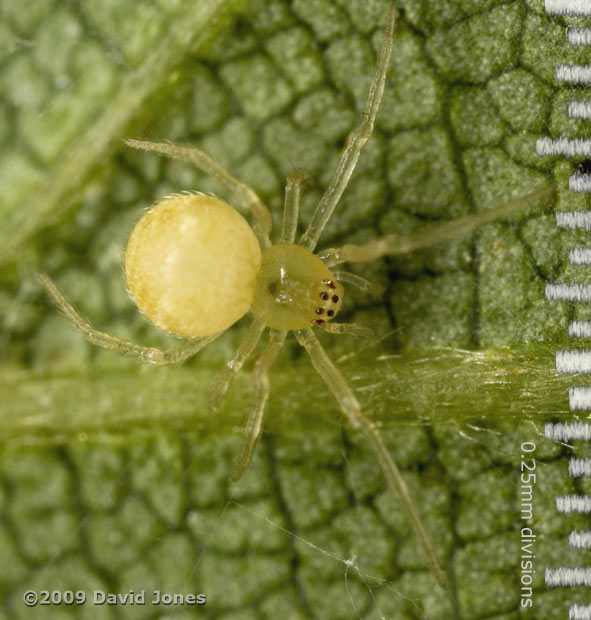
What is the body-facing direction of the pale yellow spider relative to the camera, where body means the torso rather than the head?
to the viewer's right
